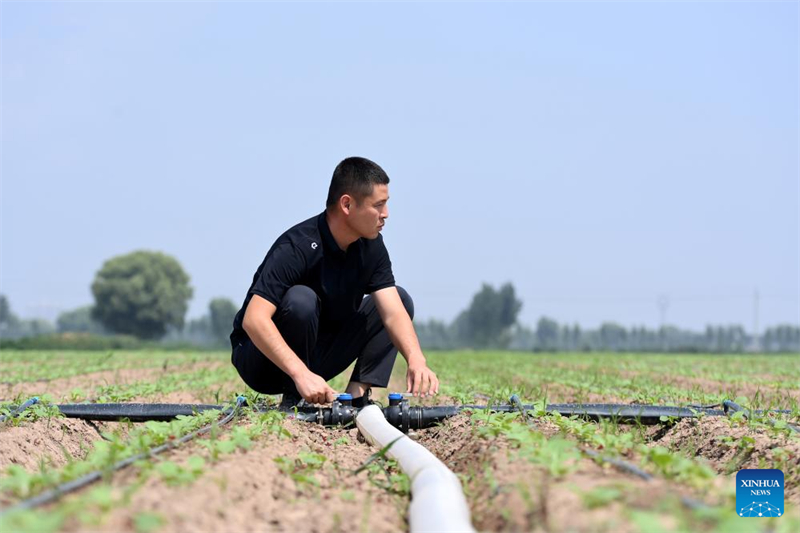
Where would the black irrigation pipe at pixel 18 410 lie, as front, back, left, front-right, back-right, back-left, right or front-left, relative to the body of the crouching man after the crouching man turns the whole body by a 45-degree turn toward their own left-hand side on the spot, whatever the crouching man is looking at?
back

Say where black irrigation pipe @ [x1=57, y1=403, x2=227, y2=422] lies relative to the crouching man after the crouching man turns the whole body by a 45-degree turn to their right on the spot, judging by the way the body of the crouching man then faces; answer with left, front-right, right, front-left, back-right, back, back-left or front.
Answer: right

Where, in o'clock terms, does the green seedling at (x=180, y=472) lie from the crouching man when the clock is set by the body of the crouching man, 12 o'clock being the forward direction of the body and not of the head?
The green seedling is roughly at 2 o'clock from the crouching man.

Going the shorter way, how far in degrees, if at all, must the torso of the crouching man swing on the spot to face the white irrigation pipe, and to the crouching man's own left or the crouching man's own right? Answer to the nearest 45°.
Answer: approximately 45° to the crouching man's own right

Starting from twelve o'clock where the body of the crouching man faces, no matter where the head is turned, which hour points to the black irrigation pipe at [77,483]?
The black irrigation pipe is roughly at 2 o'clock from the crouching man.

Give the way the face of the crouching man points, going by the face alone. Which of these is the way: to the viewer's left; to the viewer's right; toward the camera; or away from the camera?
to the viewer's right

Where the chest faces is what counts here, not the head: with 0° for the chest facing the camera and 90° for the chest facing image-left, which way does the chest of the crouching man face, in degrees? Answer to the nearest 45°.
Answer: approximately 315°
